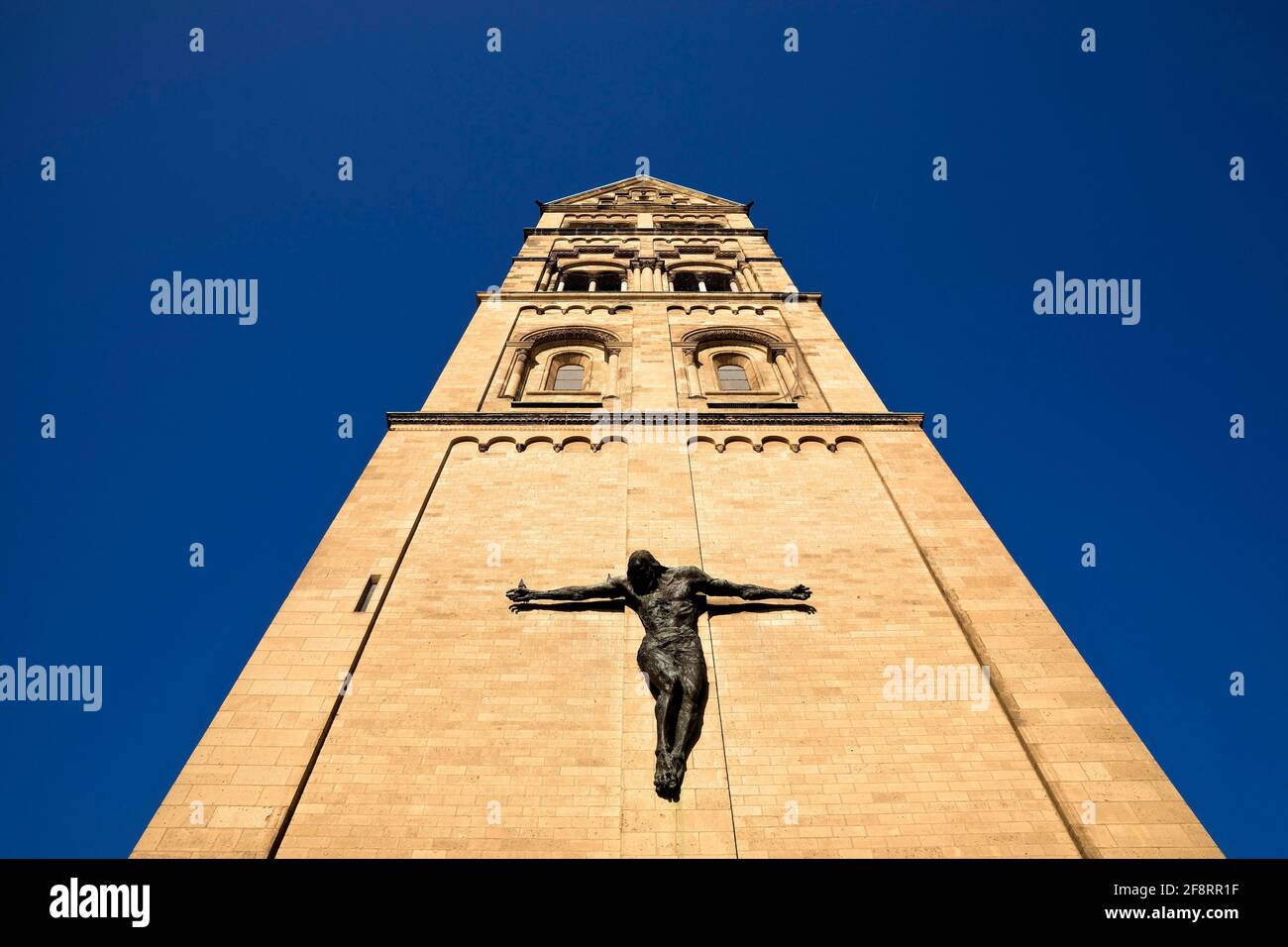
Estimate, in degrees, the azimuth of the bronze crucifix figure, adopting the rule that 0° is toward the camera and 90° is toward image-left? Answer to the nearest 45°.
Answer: approximately 0°
